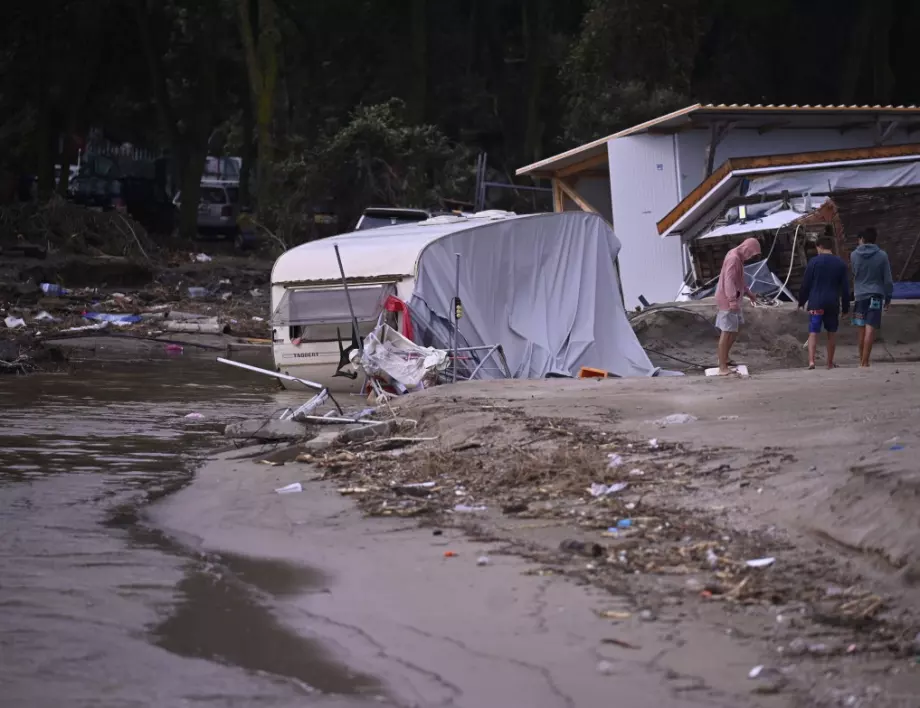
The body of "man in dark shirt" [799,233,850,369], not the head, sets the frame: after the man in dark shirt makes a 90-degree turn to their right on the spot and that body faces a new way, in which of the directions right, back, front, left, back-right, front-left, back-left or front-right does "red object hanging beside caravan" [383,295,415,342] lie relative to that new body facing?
back

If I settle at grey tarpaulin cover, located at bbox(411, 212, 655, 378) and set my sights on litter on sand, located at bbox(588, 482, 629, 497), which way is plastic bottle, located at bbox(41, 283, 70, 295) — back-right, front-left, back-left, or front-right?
back-right

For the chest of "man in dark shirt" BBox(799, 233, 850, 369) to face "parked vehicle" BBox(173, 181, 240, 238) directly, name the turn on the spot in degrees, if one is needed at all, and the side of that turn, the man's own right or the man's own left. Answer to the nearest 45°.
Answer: approximately 45° to the man's own left

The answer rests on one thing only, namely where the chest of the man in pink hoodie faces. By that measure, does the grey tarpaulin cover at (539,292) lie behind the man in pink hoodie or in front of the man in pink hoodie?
behind

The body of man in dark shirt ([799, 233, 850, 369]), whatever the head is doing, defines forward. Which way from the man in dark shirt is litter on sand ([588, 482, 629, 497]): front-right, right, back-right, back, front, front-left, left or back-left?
back

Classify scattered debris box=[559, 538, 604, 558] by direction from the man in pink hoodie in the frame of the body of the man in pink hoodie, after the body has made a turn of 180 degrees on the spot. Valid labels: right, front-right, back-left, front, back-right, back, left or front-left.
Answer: left

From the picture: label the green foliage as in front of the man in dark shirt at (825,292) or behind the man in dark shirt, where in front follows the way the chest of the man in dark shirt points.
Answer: in front

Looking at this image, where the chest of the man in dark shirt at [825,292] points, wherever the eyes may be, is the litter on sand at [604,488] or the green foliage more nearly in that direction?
the green foliage

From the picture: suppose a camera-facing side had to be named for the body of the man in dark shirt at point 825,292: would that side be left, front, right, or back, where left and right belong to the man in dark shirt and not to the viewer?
back

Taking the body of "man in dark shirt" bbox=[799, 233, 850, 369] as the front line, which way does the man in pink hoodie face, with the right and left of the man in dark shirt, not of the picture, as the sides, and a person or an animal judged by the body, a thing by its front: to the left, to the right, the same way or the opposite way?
to the right

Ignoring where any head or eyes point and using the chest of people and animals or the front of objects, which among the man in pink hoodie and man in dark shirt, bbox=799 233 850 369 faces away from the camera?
the man in dark shirt

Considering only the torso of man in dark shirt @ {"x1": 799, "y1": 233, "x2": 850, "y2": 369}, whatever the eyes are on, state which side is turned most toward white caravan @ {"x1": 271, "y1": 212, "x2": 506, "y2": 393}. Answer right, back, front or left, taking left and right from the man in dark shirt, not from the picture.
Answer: left

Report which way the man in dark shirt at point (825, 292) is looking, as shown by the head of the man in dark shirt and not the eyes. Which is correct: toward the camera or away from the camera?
away from the camera

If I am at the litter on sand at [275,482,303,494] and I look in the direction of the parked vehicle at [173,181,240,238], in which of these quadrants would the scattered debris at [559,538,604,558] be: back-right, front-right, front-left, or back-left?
back-right

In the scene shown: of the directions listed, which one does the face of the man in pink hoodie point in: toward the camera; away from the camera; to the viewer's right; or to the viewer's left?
to the viewer's right

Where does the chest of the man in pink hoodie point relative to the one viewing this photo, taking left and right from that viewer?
facing to the right of the viewer

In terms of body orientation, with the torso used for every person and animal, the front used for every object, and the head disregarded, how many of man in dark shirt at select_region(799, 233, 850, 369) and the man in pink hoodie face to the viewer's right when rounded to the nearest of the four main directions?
1

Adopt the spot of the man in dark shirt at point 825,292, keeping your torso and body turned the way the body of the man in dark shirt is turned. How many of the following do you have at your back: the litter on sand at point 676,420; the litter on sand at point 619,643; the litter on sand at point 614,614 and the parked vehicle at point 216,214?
3
